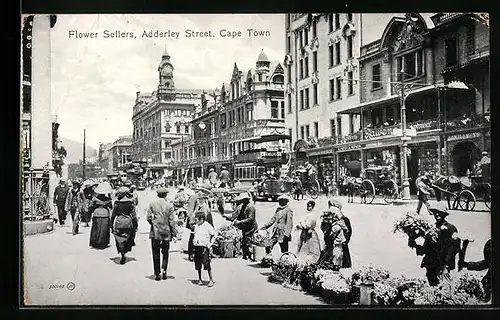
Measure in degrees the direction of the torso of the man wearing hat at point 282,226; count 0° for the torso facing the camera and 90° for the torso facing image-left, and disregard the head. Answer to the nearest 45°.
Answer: approximately 45°
